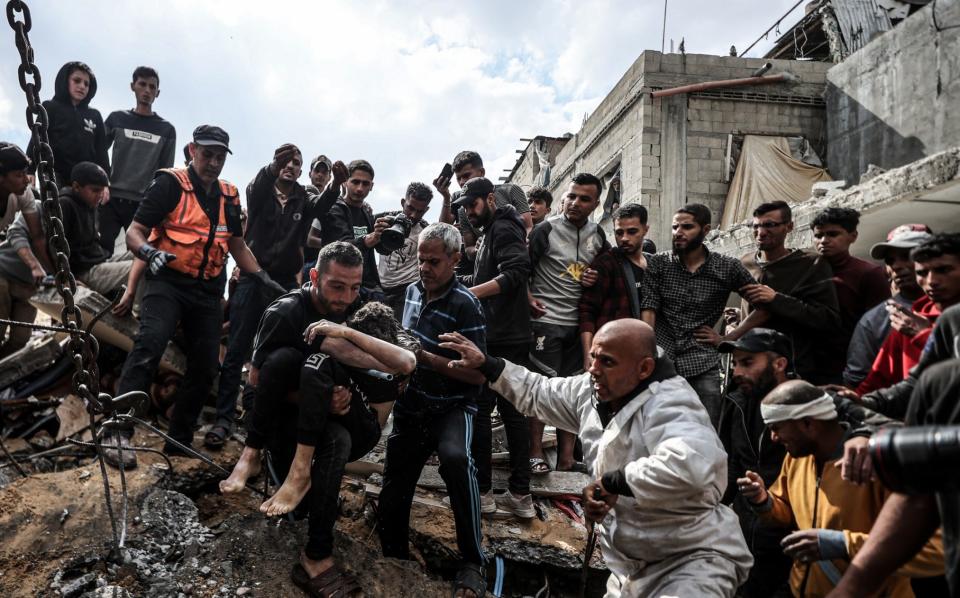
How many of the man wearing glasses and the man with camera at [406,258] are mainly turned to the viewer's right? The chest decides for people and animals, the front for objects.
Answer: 0

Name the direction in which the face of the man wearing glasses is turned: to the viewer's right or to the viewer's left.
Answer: to the viewer's left

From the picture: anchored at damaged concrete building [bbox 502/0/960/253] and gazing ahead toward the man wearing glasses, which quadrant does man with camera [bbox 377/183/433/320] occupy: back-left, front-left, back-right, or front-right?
front-right

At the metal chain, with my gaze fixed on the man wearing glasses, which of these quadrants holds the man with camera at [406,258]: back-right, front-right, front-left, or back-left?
front-left

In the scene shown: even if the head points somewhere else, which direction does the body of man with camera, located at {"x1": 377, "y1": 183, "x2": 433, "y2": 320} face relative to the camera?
toward the camera

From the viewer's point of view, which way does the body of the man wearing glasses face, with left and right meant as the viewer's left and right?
facing the viewer and to the left of the viewer

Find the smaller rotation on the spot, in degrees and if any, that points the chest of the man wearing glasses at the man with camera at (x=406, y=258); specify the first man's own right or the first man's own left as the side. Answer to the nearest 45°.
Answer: approximately 45° to the first man's own right

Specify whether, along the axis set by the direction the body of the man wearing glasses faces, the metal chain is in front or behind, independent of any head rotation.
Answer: in front

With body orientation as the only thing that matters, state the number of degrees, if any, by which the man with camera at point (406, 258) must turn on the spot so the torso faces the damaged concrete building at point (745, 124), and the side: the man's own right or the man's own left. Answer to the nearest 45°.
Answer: approximately 135° to the man's own left

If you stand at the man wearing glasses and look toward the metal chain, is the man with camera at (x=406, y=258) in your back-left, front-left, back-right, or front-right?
front-right
